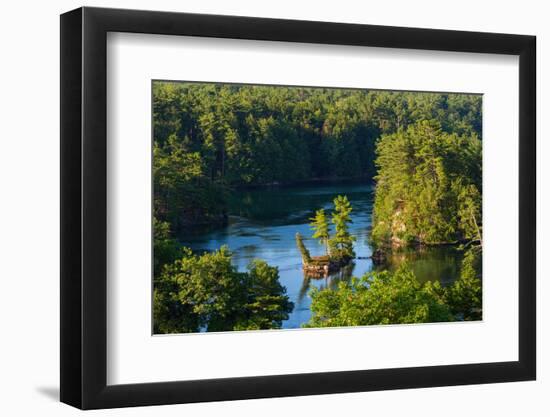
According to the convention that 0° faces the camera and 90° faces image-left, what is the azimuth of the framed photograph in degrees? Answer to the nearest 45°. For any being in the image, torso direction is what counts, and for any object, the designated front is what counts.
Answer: approximately 315°
